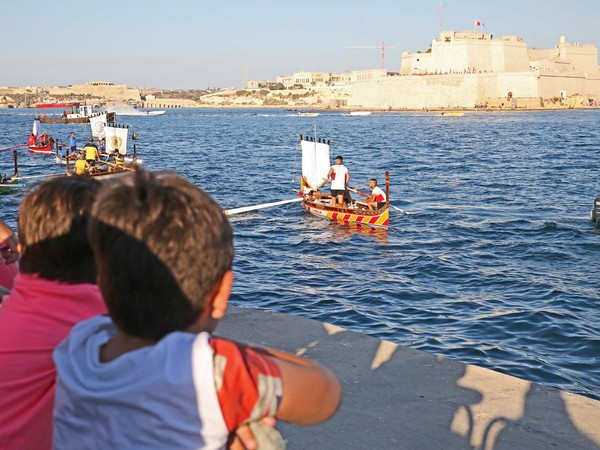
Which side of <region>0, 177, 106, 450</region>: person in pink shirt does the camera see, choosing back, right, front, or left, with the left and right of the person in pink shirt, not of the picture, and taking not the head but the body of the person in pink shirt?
back

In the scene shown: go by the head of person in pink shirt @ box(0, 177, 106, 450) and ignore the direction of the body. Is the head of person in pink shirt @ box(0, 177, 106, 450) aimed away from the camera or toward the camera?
away from the camera

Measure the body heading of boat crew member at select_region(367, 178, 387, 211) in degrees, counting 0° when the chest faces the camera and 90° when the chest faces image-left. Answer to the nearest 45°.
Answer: approximately 90°

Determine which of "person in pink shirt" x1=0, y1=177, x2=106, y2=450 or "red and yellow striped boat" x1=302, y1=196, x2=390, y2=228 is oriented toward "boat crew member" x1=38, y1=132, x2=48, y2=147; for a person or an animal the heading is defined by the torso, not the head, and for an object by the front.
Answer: the person in pink shirt

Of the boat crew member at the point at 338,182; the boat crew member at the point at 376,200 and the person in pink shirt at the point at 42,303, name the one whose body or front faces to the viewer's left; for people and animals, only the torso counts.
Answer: the boat crew member at the point at 376,200

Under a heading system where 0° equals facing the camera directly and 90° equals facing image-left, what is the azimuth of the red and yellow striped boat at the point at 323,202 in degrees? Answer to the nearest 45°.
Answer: approximately 315°

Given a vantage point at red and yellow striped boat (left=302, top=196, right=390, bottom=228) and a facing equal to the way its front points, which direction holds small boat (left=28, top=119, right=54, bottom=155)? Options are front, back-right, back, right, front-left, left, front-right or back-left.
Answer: back

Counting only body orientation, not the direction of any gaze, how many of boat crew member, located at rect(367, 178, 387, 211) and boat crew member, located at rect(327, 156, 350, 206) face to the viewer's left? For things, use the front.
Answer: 1

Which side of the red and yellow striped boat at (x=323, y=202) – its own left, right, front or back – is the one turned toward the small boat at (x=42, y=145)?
back
